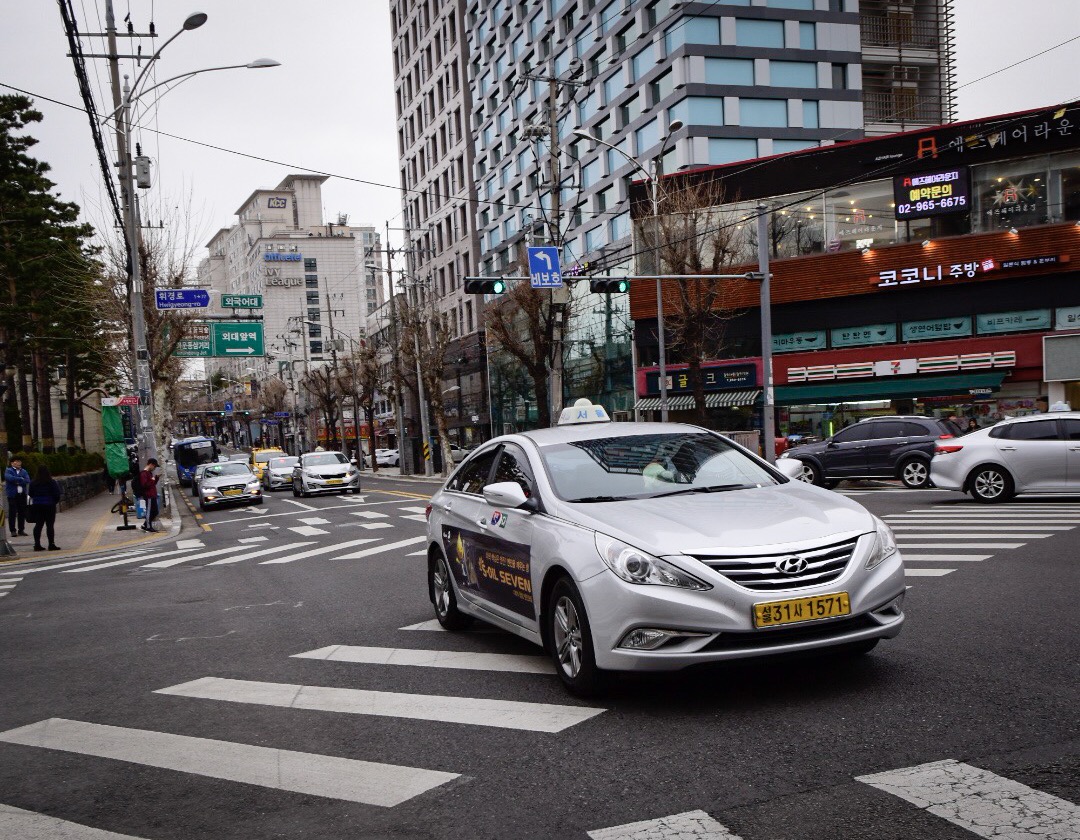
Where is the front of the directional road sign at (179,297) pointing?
toward the camera

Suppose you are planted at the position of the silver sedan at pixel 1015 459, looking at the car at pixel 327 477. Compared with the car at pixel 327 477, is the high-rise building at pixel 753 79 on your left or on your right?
right

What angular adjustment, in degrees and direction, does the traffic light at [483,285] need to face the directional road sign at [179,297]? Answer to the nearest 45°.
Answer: approximately 90° to its right

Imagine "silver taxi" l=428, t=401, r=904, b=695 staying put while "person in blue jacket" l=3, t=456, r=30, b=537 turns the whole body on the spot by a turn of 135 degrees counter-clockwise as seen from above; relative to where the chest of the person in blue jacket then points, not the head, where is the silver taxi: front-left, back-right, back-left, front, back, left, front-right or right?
back-right

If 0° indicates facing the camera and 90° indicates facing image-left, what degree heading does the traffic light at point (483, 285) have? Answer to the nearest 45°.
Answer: approximately 0°

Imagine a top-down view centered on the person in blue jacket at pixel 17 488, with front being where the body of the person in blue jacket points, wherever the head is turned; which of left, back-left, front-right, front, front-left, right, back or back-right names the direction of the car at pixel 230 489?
back-left

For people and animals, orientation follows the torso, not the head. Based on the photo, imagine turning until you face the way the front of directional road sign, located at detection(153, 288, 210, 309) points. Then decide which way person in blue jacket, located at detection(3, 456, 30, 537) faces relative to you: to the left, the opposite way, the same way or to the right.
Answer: the same way

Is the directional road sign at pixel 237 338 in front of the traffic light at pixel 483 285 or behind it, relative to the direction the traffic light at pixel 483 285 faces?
behind

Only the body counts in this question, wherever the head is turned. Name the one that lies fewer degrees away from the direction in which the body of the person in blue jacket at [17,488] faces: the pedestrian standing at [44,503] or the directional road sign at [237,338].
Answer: the pedestrian standing

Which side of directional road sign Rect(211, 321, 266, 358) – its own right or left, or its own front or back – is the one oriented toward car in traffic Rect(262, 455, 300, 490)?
back

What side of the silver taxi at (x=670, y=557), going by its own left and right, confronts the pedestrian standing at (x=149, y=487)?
back

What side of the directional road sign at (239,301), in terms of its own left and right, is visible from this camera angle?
front

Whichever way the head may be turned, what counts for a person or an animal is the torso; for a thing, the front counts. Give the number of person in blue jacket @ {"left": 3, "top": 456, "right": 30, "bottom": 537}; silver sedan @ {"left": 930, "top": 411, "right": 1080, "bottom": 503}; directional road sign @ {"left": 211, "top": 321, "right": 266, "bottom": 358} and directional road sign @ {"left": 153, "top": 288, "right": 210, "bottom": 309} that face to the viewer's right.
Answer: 1

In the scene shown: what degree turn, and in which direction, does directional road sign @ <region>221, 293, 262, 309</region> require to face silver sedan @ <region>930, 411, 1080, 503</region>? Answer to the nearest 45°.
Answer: approximately 45° to its left

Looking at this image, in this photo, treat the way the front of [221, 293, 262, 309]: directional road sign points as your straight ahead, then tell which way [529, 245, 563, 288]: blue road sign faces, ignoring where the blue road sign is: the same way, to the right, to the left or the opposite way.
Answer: the same way

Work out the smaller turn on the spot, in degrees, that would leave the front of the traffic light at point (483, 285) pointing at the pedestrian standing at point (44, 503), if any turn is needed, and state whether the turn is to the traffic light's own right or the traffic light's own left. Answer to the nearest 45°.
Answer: approximately 90° to the traffic light's own right

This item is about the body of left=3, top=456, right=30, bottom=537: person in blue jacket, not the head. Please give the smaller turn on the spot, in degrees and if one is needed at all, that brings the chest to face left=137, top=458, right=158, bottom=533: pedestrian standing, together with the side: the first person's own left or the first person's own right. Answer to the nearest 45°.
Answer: approximately 45° to the first person's own left

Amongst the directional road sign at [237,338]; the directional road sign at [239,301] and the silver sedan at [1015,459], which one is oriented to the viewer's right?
the silver sedan
